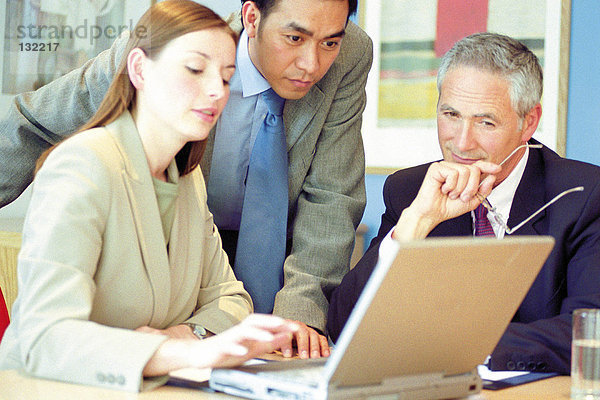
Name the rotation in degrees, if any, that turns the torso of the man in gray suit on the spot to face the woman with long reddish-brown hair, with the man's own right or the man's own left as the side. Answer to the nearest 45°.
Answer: approximately 90° to the man's own right

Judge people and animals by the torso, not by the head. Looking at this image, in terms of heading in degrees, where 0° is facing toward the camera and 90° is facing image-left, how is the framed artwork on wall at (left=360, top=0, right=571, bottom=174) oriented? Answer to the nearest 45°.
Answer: approximately 0°

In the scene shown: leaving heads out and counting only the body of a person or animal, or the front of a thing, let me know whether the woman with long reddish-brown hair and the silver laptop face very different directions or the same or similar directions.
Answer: very different directions

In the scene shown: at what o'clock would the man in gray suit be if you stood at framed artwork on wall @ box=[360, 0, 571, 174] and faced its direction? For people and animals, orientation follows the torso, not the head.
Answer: The man in gray suit is roughly at 12 o'clock from the framed artwork on wall.

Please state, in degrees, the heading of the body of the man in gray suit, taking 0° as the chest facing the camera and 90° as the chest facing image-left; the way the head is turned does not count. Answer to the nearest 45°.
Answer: approximately 315°

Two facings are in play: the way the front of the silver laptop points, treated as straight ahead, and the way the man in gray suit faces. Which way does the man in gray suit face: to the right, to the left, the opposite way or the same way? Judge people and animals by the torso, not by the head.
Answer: the opposite way

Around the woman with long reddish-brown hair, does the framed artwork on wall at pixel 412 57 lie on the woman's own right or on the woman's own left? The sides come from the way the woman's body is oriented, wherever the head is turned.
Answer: on the woman's own left

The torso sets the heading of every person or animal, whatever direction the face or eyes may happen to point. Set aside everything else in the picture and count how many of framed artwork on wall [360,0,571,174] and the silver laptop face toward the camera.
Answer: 1

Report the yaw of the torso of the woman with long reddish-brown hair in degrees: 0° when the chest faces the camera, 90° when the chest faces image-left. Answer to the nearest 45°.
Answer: approximately 315°

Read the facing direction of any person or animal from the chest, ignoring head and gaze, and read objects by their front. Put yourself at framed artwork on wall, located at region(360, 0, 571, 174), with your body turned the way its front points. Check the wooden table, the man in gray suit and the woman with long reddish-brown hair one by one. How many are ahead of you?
3

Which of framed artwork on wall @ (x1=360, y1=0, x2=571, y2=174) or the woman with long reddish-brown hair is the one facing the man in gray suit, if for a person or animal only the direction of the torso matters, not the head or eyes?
the framed artwork on wall
